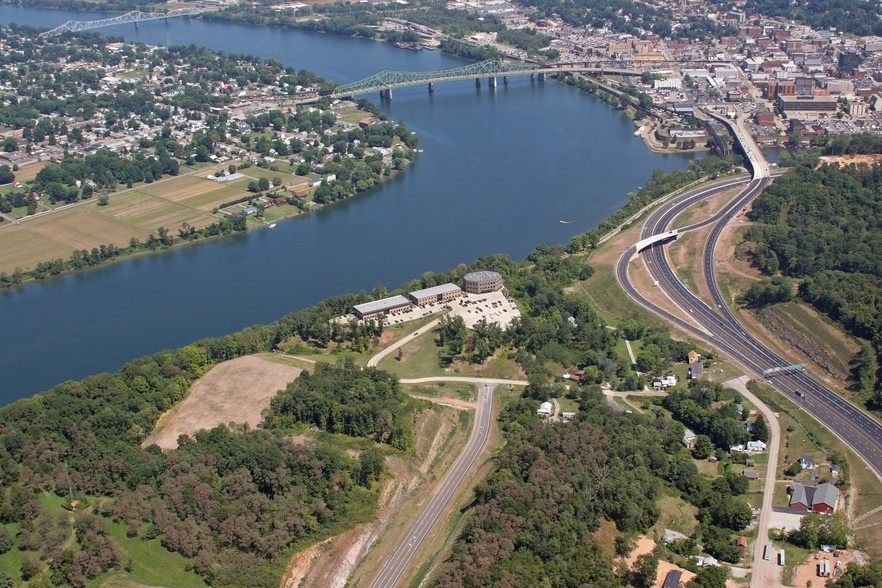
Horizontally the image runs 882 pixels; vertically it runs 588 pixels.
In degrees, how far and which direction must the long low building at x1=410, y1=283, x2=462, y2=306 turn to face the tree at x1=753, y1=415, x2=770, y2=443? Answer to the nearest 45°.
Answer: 0° — it already faces it

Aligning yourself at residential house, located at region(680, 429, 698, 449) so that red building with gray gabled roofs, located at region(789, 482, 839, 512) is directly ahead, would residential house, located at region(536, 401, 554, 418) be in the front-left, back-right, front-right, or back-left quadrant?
back-right

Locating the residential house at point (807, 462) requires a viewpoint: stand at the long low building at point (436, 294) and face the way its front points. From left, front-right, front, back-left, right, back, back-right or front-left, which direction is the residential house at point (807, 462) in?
front

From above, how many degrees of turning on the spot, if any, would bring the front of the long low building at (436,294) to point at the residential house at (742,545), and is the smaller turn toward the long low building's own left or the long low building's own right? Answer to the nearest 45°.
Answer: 0° — it already faces it

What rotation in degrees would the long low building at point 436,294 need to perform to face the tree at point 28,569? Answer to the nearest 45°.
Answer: approximately 90° to its right

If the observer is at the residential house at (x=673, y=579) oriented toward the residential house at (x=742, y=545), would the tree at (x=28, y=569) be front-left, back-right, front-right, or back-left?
back-left

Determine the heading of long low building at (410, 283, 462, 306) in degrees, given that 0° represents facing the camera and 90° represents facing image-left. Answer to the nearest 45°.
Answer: approximately 315°

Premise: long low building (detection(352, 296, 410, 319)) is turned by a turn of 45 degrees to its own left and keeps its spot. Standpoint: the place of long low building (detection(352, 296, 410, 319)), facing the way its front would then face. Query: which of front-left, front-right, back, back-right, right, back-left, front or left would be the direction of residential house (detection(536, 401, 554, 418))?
front-right

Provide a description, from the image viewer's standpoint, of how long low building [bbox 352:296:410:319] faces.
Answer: facing the viewer and to the right of the viewer

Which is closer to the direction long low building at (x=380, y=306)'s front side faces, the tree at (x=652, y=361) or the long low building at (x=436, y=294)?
the tree

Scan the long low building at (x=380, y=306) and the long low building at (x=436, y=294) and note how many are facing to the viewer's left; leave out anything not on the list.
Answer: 0

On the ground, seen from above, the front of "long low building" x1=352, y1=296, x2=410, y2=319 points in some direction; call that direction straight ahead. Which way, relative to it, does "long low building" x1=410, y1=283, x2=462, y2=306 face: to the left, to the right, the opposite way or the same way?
the same way

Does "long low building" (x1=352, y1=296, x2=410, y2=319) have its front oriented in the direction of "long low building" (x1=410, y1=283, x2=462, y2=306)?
no

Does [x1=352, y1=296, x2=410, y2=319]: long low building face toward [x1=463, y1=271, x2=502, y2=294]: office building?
no
